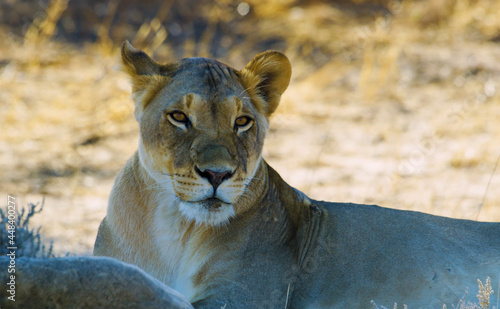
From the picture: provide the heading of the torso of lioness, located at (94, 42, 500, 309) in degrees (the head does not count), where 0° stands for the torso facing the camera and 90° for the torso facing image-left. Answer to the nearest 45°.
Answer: approximately 45°
